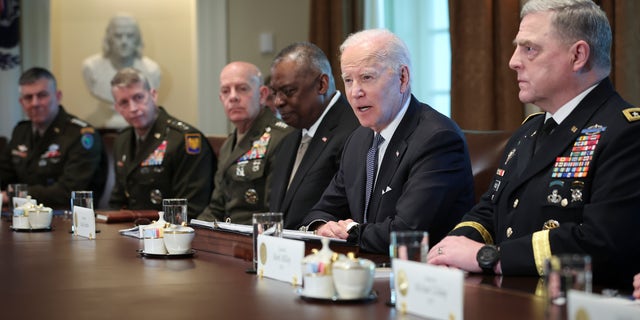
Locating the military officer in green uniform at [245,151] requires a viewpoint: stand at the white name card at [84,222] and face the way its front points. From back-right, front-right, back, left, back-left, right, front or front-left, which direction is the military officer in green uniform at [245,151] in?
back

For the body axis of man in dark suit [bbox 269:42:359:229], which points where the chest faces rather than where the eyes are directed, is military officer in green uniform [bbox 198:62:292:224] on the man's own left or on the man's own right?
on the man's own right

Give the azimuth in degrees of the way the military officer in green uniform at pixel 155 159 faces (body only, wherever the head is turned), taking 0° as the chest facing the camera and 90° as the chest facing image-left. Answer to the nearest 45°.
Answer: approximately 45°

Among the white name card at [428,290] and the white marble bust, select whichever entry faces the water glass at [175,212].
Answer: the white marble bust

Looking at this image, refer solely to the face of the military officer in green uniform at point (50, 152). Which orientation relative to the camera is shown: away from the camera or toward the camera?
toward the camera

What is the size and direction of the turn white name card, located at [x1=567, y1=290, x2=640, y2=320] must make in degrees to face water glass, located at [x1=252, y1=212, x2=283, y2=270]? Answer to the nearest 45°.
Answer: approximately 90° to its right

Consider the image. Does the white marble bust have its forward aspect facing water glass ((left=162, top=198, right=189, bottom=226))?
yes

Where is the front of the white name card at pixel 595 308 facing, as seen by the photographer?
facing the viewer and to the left of the viewer

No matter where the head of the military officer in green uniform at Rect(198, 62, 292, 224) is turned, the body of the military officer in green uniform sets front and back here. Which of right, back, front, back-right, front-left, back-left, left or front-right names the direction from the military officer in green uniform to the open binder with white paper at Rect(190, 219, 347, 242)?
front-left

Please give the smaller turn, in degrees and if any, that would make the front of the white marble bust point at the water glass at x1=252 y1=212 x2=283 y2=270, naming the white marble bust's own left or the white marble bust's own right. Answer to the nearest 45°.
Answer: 0° — it already faces it

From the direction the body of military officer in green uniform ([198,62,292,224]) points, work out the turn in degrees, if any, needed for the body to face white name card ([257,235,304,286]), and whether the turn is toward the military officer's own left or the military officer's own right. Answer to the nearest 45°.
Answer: approximately 45° to the military officer's own left

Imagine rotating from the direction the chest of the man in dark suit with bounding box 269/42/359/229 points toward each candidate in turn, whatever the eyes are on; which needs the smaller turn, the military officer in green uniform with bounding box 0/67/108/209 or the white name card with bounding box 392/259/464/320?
the white name card

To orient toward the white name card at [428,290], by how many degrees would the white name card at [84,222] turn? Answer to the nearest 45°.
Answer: approximately 45° to its left

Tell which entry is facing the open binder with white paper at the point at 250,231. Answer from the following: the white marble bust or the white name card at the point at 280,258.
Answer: the white marble bust

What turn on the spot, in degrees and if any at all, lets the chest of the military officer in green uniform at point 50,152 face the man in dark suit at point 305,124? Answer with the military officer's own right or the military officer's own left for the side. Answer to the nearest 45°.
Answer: approximately 90° to the military officer's own left

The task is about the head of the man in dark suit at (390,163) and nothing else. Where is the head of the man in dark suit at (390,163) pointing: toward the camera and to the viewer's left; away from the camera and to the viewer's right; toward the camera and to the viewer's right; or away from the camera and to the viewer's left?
toward the camera and to the viewer's left

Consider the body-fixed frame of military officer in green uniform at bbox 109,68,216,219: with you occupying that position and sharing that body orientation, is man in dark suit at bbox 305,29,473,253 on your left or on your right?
on your left
